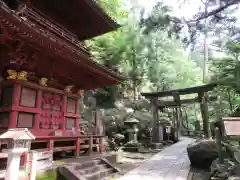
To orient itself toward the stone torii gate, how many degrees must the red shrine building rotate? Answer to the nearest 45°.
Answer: approximately 90° to its left

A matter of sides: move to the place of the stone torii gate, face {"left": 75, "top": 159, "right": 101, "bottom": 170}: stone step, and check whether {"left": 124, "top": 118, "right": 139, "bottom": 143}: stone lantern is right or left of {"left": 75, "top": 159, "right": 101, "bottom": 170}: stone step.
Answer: right

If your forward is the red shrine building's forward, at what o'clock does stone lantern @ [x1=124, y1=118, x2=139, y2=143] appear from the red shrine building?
The stone lantern is roughly at 9 o'clock from the red shrine building.

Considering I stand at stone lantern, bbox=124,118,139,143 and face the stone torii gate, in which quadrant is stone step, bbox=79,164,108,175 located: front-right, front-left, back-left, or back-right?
back-right

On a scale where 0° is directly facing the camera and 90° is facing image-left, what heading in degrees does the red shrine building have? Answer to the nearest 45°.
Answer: approximately 315°
